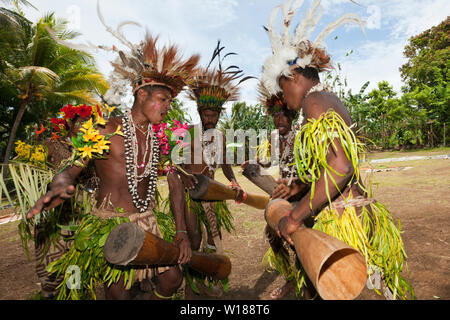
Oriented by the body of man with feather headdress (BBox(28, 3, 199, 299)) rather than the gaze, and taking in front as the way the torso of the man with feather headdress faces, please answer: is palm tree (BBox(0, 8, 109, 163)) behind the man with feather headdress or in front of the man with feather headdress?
behind

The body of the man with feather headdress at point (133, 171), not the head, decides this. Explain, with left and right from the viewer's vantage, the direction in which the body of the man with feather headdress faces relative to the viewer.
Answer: facing the viewer and to the right of the viewer

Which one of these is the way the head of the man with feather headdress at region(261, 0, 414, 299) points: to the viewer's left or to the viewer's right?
to the viewer's left

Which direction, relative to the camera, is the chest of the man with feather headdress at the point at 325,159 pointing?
to the viewer's left

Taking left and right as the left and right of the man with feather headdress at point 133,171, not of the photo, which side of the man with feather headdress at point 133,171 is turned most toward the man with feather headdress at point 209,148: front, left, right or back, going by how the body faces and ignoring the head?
left

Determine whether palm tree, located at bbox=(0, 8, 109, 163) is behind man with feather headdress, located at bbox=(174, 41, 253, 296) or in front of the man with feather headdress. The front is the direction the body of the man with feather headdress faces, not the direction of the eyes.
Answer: behind

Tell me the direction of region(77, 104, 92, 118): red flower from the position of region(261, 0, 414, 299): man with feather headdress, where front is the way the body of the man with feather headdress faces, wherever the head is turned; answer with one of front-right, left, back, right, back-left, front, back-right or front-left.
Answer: front

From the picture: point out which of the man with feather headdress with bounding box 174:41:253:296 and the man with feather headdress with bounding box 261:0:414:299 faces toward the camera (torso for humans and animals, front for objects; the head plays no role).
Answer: the man with feather headdress with bounding box 174:41:253:296

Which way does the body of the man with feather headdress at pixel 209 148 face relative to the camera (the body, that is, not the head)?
toward the camera

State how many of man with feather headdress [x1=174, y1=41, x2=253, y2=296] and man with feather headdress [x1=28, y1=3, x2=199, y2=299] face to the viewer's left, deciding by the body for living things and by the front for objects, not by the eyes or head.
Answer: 0

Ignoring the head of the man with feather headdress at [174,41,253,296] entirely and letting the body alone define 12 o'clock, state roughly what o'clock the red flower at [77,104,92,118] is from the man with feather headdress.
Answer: The red flower is roughly at 2 o'clock from the man with feather headdress.

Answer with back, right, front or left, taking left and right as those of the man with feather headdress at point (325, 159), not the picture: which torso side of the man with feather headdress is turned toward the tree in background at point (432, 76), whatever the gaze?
right

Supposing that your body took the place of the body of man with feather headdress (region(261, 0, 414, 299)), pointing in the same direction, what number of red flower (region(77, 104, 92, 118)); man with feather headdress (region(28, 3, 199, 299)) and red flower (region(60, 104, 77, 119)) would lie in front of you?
3

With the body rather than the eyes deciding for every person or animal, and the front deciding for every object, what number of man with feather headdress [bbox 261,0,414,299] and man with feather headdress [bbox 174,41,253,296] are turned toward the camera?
1

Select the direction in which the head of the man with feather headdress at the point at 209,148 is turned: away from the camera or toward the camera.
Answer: toward the camera

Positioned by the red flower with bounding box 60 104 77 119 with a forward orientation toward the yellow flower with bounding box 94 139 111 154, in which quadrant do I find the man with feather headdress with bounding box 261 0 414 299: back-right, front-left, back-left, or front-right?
front-left

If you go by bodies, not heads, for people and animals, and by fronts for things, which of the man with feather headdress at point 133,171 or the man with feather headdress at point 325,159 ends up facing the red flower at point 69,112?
the man with feather headdress at point 325,159
